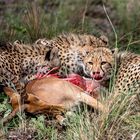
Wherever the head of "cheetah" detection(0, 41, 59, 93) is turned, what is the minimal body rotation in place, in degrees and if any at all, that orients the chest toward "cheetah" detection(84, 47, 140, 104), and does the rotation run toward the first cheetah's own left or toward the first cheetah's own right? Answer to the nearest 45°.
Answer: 0° — it already faces it

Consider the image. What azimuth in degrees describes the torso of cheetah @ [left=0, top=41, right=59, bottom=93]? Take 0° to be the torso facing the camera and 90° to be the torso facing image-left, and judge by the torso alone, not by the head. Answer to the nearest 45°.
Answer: approximately 270°

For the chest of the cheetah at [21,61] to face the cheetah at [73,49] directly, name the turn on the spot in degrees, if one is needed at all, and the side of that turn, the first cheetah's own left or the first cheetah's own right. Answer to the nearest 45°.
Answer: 0° — it already faces it
